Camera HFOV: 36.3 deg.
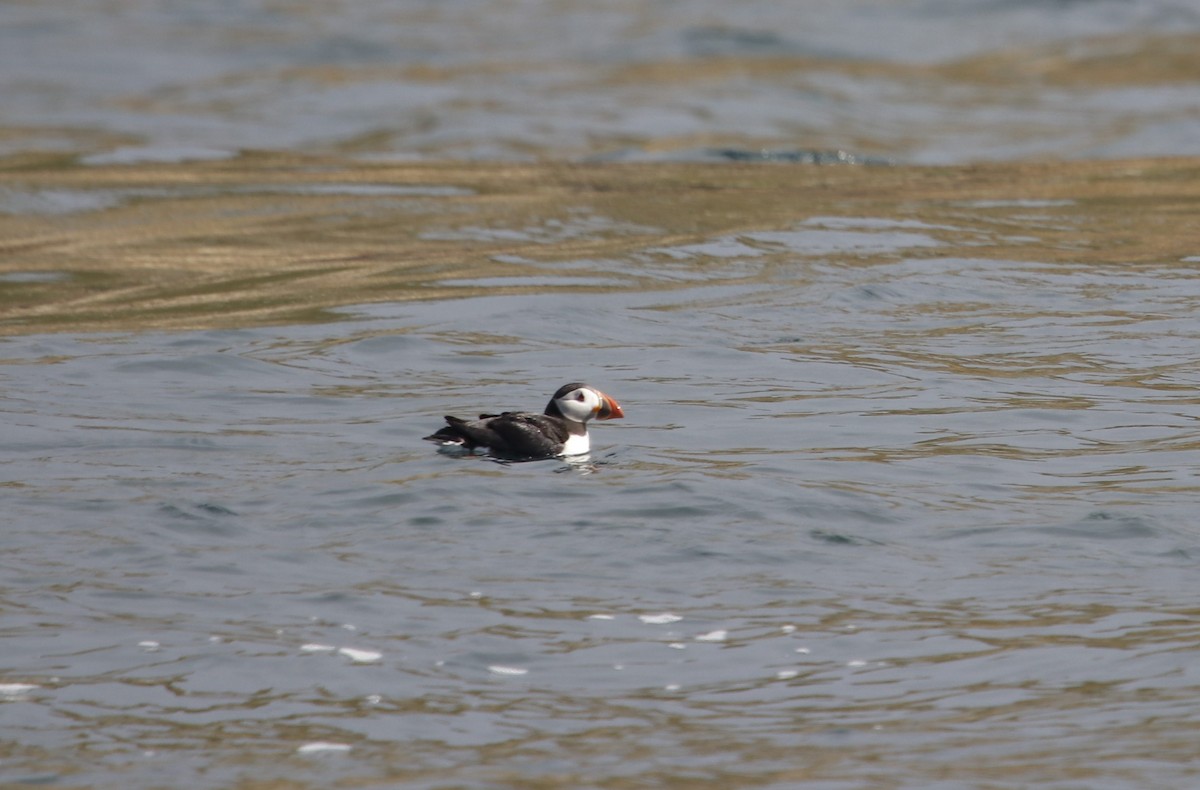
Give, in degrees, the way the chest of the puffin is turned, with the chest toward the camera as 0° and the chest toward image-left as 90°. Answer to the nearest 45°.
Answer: approximately 270°
